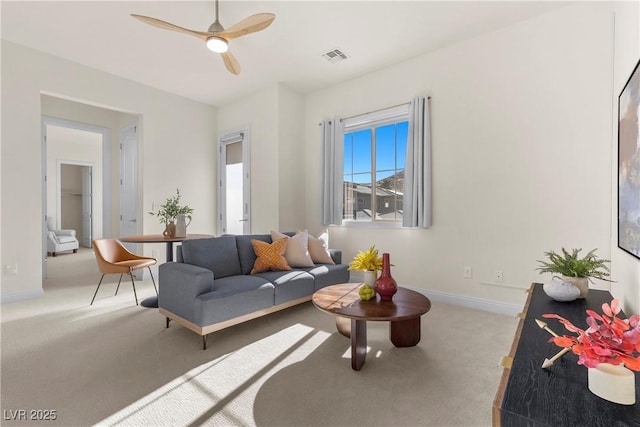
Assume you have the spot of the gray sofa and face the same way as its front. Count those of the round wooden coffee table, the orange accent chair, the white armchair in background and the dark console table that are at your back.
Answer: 2

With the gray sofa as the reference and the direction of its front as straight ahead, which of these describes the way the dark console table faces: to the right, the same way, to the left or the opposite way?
the opposite way

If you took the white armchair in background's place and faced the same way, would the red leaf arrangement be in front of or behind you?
in front

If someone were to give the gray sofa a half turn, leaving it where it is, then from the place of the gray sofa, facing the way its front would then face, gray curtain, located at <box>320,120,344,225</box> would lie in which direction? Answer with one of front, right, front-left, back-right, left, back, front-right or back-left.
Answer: right

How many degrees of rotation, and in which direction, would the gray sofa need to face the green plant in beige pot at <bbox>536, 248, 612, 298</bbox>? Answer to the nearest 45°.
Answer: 0° — it already faces it

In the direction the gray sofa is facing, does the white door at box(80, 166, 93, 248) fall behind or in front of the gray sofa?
behind

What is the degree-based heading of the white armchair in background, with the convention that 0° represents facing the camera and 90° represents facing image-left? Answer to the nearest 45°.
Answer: approximately 315°

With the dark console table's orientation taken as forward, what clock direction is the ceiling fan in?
The ceiling fan is roughly at 12 o'clock from the dark console table.

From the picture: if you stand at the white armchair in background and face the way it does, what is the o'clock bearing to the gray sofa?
The gray sofa is roughly at 1 o'clock from the white armchair in background.

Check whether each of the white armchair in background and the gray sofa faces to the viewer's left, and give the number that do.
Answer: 0

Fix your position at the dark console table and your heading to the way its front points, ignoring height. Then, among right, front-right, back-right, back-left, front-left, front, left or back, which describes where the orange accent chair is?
front

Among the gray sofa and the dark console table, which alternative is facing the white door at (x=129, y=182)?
the dark console table

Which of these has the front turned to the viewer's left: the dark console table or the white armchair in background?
the dark console table

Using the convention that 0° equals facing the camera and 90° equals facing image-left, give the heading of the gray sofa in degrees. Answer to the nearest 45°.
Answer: approximately 315°

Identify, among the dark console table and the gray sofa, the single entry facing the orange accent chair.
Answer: the dark console table

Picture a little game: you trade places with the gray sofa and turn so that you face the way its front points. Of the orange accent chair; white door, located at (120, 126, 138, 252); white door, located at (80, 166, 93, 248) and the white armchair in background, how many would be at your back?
4

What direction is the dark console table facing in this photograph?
to the viewer's left
